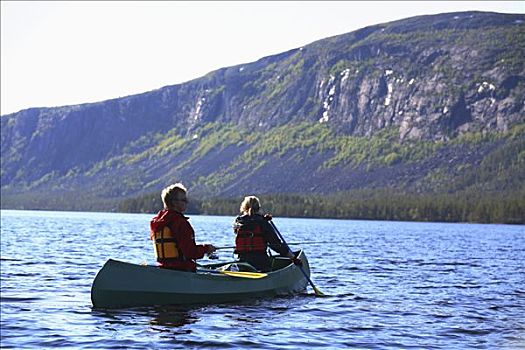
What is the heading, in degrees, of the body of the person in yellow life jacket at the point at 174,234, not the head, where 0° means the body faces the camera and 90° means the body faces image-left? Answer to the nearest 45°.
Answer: approximately 225°

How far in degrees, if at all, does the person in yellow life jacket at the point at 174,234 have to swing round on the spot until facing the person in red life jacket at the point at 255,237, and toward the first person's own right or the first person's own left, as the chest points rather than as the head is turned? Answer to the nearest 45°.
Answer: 0° — they already face them
